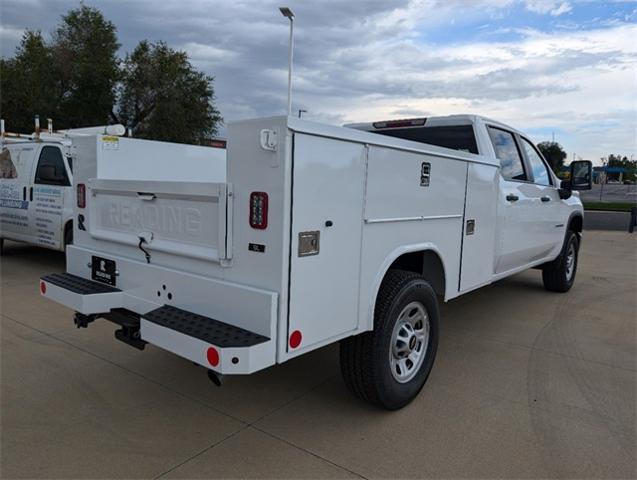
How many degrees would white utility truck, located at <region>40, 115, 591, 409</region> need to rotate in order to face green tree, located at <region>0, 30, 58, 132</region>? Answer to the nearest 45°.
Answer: approximately 90° to its left

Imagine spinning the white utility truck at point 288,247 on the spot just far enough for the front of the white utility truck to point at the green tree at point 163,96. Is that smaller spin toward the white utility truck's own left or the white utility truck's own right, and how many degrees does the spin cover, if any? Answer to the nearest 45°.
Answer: approximately 45° to the white utility truck's own left

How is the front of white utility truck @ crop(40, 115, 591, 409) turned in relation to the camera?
facing away from the viewer and to the right of the viewer

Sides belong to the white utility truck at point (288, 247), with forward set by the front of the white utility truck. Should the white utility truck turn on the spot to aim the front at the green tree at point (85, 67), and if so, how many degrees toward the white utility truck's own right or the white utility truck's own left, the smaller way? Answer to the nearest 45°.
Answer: approximately 90° to the white utility truck's own left
